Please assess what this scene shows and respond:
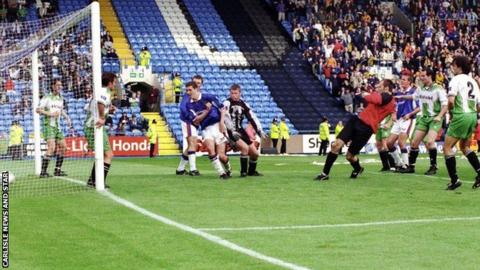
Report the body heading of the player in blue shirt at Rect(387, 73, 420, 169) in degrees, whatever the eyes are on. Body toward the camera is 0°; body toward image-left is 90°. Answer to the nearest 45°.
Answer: approximately 45°

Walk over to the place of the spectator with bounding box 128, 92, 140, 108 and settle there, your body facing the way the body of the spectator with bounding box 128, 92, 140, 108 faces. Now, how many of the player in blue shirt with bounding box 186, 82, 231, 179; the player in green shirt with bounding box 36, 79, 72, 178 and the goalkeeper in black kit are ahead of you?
3

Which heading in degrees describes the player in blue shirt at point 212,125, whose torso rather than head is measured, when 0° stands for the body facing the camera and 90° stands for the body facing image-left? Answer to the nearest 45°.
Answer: approximately 45°

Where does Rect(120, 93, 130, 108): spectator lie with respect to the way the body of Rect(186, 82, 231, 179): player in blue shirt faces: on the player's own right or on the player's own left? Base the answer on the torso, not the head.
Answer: on the player's own right

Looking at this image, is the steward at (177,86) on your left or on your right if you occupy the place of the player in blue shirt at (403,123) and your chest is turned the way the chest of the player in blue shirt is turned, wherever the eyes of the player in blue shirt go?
on your right

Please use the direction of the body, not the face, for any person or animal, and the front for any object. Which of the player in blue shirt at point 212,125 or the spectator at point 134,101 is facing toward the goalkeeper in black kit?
the spectator
